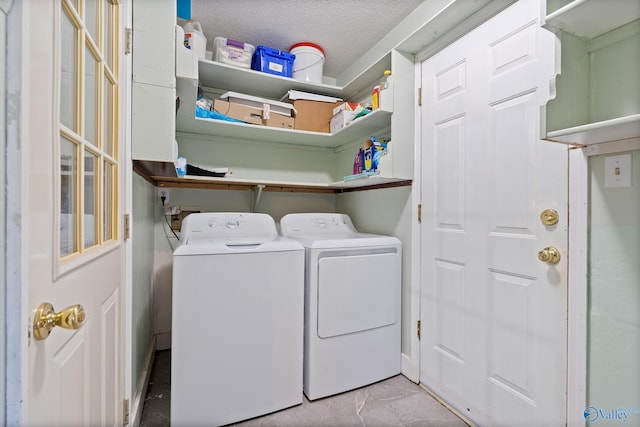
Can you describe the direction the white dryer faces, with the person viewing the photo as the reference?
facing the viewer and to the right of the viewer

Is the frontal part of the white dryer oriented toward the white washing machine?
no

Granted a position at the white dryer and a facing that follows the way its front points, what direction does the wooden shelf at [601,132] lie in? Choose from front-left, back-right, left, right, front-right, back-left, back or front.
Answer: front

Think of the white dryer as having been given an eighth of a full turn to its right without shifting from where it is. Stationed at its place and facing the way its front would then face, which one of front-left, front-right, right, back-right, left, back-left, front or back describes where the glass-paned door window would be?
front-right

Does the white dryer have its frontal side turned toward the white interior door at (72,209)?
no

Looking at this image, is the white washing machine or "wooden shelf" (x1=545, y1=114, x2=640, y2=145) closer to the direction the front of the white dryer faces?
the wooden shelf
